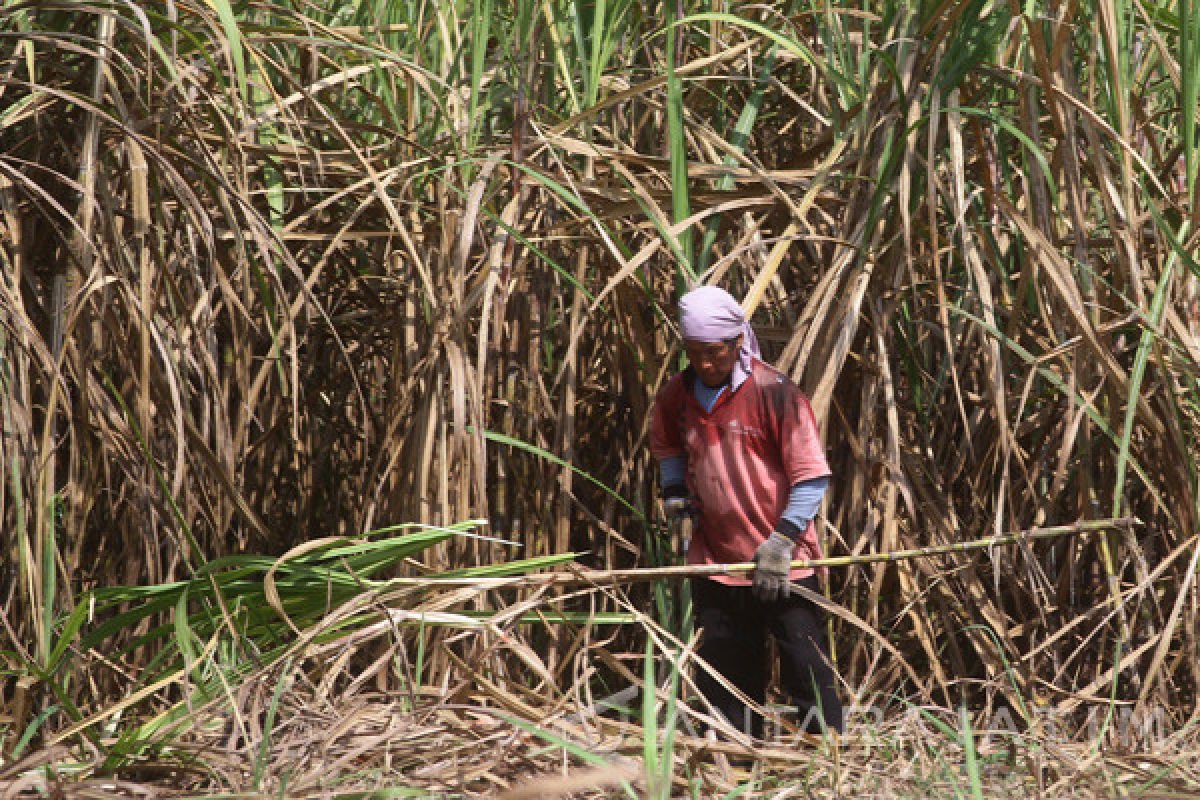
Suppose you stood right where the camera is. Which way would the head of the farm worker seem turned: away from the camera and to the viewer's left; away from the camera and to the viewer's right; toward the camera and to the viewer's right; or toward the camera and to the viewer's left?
toward the camera and to the viewer's left

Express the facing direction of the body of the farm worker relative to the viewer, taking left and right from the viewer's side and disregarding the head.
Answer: facing the viewer and to the left of the viewer
